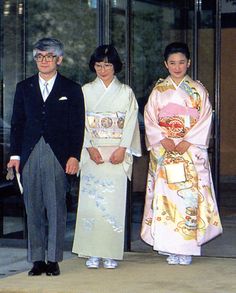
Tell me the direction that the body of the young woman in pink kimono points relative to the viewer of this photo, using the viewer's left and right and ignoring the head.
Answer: facing the viewer

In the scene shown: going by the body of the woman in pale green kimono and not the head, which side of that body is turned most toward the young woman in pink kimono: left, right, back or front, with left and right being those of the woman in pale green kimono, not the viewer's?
left

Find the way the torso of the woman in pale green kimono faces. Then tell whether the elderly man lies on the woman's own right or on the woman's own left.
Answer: on the woman's own right

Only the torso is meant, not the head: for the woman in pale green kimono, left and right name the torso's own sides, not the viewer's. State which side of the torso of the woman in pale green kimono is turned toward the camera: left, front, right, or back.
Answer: front

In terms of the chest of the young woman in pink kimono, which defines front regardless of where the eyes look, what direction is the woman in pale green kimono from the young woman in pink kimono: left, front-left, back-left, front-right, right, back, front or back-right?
right

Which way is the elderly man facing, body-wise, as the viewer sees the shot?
toward the camera
